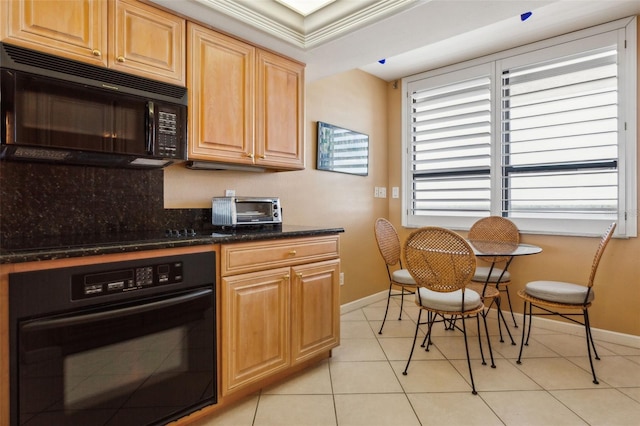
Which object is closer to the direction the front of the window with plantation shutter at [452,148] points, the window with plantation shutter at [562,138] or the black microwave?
the black microwave

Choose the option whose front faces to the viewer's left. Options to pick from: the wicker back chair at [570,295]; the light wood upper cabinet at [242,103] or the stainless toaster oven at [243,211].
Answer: the wicker back chair

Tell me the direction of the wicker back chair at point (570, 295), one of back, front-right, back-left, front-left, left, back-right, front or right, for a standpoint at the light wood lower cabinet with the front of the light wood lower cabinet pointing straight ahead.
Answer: front-left

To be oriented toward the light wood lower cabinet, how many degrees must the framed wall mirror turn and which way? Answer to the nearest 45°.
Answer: approximately 45° to its right

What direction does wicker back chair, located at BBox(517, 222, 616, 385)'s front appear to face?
to the viewer's left

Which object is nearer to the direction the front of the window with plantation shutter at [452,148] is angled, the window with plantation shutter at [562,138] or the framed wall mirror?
the framed wall mirror

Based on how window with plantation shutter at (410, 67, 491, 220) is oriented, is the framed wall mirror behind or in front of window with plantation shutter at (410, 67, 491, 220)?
in front

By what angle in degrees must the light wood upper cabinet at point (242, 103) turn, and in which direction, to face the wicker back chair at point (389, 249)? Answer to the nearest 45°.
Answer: approximately 90° to its left

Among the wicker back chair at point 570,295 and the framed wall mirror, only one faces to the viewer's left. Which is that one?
the wicker back chair

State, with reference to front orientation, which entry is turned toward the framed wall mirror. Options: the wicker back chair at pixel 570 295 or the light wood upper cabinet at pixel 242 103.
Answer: the wicker back chair

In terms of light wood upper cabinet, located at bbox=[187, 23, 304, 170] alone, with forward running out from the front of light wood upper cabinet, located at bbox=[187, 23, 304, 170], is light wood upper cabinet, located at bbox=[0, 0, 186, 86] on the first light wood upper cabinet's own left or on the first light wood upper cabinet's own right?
on the first light wood upper cabinet's own right

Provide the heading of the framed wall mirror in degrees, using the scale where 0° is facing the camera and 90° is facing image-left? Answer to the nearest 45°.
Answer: approximately 315°
